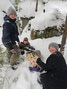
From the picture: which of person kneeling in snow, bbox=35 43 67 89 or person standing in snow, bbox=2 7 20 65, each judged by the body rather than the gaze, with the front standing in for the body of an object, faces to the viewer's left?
person kneeling in snow, bbox=35 43 67 89

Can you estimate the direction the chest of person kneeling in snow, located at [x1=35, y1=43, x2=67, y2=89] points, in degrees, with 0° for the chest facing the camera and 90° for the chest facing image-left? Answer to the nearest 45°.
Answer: approximately 90°

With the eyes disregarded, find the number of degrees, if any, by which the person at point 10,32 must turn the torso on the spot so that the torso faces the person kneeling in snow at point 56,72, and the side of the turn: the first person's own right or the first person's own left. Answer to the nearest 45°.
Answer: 0° — they already face them

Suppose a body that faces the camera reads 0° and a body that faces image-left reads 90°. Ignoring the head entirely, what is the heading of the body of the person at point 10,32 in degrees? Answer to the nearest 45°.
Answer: approximately 315°

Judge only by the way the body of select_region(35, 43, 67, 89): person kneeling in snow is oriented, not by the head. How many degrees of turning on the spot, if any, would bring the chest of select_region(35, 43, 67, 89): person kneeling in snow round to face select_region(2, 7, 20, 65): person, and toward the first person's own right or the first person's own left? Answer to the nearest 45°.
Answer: approximately 45° to the first person's own right
